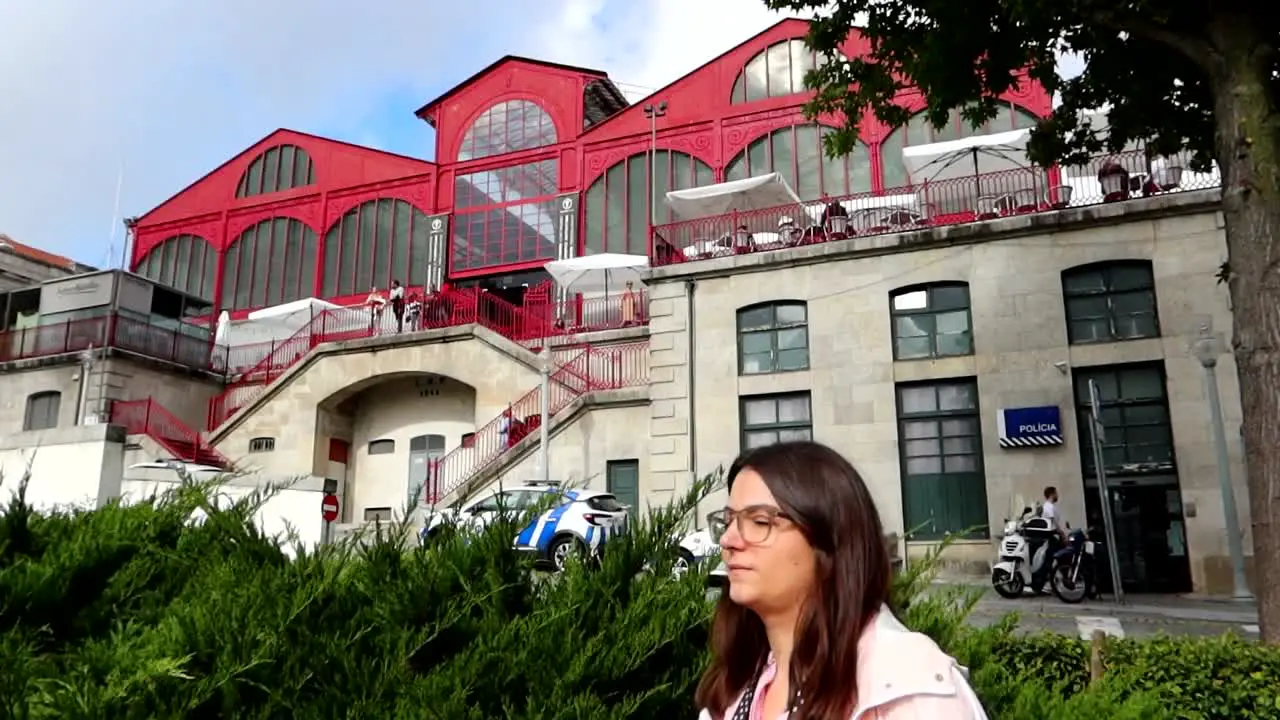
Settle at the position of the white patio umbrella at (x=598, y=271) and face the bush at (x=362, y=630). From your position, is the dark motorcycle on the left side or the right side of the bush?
left

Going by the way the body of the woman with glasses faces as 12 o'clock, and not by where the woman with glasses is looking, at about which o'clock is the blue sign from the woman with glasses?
The blue sign is roughly at 5 o'clock from the woman with glasses.

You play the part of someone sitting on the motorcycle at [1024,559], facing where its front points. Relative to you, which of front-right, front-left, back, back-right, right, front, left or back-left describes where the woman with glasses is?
front-left

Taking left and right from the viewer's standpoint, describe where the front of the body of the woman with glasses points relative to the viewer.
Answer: facing the viewer and to the left of the viewer

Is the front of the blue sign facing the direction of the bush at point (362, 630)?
yes

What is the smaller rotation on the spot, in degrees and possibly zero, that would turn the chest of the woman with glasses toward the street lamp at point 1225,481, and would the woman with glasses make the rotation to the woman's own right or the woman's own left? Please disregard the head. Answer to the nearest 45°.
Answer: approximately 180°

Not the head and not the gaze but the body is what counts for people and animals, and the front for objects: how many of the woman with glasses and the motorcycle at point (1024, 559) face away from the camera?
0

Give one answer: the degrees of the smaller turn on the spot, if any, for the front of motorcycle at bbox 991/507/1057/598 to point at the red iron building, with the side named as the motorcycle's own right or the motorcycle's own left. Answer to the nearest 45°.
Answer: approximately 90° to the motorcycle's own right

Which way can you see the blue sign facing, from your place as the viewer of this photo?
facing the viewer

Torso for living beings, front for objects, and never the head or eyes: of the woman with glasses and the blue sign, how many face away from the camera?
0

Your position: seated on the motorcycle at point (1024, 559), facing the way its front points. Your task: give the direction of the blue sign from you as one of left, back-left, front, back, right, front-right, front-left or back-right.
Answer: back-right

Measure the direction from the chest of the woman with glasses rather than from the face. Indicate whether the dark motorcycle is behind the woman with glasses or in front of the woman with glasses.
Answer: behind
